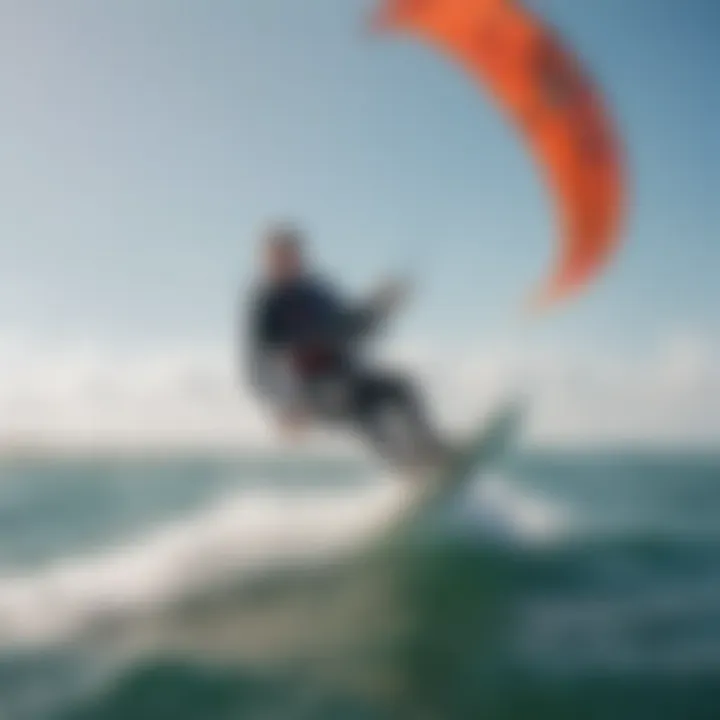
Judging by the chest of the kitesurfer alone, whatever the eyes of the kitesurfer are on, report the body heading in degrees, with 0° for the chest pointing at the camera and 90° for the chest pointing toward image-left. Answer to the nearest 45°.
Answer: approximately 315°
